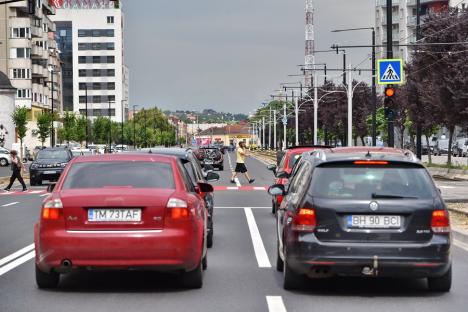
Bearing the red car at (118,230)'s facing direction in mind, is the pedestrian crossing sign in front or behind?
in front

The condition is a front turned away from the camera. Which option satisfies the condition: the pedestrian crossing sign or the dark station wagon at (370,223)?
the dark station wagon

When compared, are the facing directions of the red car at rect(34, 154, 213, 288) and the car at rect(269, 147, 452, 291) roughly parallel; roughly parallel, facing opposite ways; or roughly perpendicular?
roughly parallel

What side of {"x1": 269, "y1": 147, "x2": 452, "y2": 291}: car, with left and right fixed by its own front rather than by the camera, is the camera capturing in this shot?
back

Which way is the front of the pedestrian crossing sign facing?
toward the camera

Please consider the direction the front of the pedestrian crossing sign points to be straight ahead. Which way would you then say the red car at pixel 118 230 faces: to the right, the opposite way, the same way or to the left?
the opposite way

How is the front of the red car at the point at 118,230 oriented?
away from the camera

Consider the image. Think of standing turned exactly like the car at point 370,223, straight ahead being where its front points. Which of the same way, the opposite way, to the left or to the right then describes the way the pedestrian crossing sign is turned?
the opposite way

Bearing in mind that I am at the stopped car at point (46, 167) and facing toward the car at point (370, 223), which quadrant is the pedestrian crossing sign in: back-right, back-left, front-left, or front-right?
front-left

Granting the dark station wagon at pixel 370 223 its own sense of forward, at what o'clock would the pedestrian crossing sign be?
The pedestrian crossing sign is roughly at 12 o'clock from the dark station wagon.

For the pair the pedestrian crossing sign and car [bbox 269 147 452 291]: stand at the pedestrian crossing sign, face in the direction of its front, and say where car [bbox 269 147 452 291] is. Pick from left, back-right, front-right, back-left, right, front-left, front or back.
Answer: front

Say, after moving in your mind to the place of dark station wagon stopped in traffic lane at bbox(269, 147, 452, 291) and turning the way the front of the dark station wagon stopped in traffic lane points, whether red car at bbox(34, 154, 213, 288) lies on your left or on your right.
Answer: on your left

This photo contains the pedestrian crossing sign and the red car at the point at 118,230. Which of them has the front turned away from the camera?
the red car

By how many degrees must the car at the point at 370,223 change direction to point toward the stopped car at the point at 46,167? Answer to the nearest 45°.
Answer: approximately 45° to its left

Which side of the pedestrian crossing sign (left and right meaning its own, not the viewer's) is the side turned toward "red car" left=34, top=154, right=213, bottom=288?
front

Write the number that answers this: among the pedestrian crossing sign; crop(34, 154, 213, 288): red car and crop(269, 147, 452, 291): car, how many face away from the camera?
2
